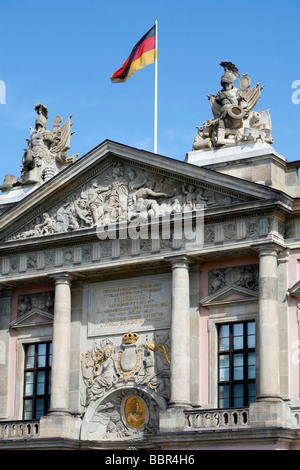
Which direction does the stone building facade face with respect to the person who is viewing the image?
facing the viewer and to the left of the viewer
